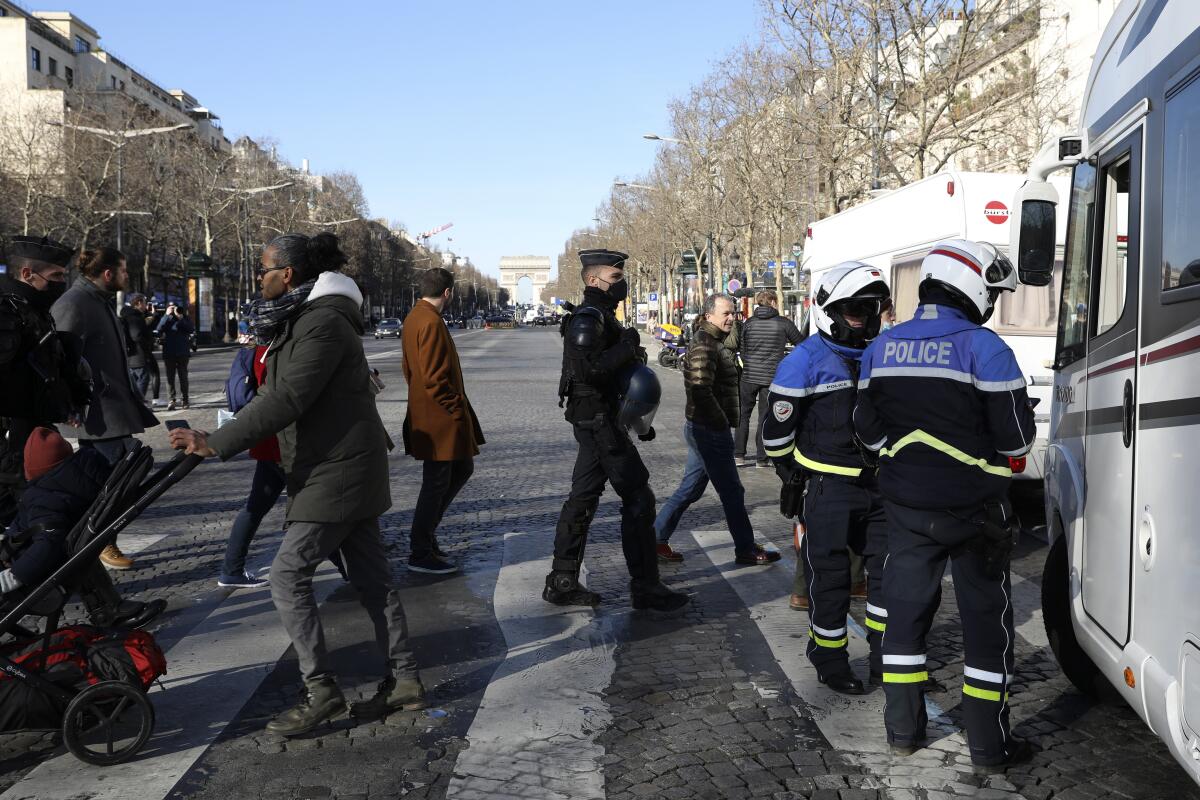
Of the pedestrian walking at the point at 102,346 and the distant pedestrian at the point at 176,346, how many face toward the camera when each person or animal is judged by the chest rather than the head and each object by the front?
1

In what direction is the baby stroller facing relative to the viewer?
to the viewer's left

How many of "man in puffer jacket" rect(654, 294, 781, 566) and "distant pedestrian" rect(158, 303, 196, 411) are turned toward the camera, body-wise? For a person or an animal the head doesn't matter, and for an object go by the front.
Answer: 1

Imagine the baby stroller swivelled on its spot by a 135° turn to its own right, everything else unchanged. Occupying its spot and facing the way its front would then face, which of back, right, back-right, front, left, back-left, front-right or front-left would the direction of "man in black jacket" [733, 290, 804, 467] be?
front

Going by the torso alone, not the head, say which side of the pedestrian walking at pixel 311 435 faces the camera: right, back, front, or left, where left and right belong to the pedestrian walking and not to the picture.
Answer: left

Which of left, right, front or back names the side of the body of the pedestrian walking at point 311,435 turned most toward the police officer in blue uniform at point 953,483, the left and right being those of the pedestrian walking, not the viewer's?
back

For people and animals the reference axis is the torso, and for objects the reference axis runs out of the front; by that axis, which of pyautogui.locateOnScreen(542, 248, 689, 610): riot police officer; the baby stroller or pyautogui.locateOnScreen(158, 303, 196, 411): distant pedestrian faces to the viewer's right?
the riot police officer

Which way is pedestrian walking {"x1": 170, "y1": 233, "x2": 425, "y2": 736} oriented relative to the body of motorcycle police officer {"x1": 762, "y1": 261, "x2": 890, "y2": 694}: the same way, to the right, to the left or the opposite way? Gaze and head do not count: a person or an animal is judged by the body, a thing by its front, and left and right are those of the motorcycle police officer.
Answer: to the right

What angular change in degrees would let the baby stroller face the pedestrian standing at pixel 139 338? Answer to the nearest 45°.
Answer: approximately 90° to its right

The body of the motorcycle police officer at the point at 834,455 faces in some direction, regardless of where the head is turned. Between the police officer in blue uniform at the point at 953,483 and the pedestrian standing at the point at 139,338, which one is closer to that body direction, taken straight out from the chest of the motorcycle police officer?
the police officer in blue uniform

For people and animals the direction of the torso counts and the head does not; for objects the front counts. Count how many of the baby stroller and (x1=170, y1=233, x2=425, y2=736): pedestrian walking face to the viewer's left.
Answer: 2

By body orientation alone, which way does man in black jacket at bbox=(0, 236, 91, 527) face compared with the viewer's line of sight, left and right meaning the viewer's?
facing to the right of the viewer

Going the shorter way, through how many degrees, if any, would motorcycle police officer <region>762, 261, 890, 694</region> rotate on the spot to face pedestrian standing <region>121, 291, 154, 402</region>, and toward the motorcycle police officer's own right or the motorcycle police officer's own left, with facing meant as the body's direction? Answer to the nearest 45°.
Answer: approximately 180°

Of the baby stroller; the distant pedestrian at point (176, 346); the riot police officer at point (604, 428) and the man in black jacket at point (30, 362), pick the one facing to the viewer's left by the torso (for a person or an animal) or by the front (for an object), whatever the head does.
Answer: the baby stroller

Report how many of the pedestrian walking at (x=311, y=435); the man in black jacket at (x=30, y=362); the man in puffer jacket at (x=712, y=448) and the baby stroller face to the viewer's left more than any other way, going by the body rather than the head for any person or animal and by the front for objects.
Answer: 2
